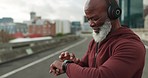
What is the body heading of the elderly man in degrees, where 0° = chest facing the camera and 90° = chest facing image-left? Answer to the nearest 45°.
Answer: approximately 45°
